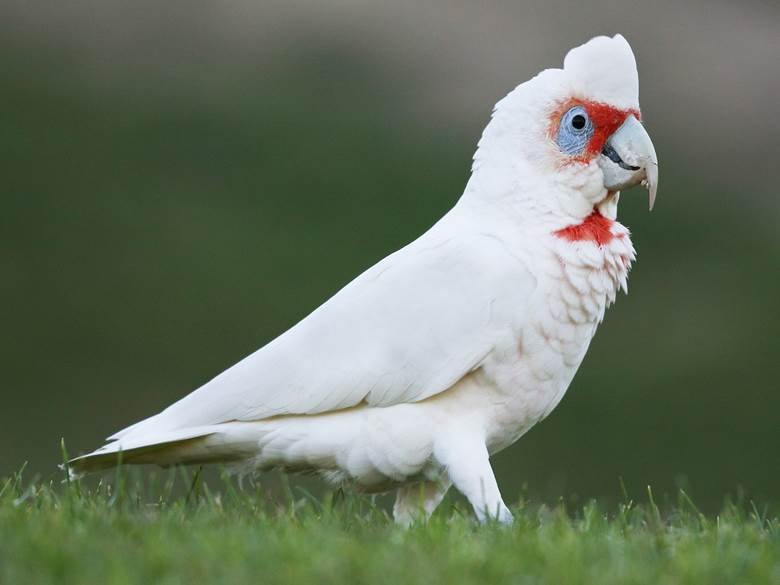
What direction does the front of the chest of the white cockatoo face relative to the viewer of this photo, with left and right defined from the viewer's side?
facing to the right of the viewer
